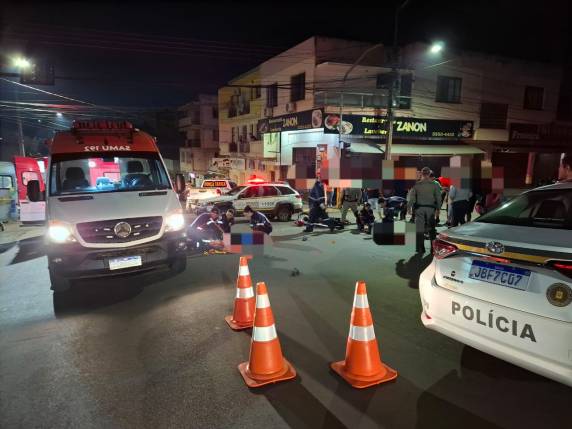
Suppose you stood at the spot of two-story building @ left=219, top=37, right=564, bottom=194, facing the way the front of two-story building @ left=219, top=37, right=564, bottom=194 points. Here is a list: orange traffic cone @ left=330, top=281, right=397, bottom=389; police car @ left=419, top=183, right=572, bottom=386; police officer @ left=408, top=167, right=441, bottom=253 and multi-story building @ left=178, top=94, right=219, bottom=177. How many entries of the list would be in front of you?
3

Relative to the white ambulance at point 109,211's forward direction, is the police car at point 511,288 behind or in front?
in front

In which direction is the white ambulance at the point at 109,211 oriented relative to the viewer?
toward the camera

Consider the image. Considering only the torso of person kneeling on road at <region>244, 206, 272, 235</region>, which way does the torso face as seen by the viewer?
to the viewer's left

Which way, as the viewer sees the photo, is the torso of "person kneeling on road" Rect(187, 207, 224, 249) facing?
to the viewer's right

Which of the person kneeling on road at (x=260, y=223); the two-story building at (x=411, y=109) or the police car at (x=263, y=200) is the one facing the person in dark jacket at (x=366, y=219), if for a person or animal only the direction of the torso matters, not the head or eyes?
the two-story building

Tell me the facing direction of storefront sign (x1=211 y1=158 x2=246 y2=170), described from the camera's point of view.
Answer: facing the viewer

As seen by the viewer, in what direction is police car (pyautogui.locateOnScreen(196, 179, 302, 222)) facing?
to the viewer's left

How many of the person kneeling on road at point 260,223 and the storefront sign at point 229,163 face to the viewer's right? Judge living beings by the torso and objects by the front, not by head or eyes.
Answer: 0

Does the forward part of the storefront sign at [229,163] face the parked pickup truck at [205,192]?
yes

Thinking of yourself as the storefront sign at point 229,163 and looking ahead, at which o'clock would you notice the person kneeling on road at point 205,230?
The person kneeling on road is roughly at 12 o'clock from the storefront sign.
